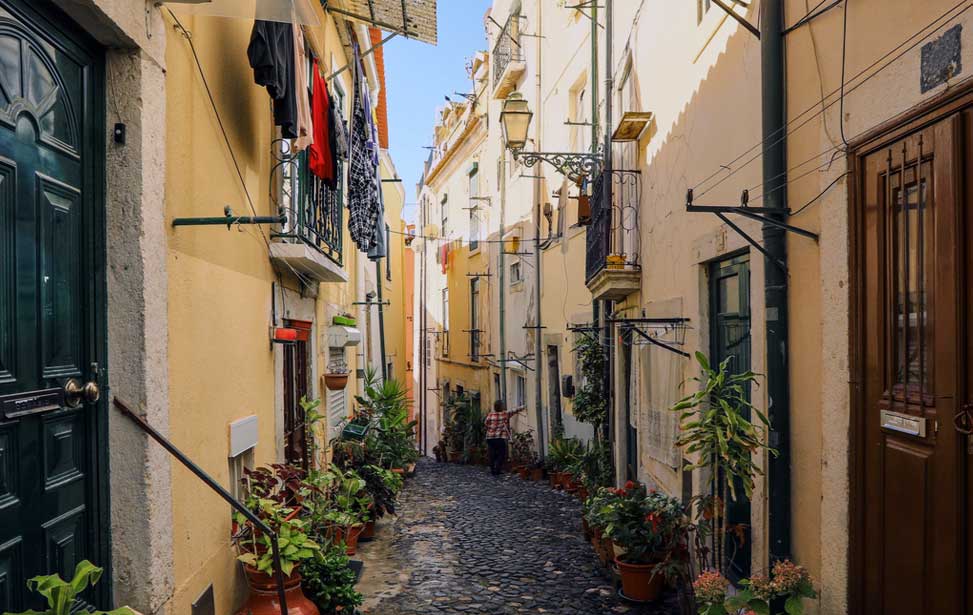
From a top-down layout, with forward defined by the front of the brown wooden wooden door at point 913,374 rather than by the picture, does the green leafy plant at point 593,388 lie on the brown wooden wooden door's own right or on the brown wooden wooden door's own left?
on the brown wooden wooden door's own right

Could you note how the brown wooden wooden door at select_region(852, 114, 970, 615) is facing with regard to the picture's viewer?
facing the viewer and to the left of the viewer

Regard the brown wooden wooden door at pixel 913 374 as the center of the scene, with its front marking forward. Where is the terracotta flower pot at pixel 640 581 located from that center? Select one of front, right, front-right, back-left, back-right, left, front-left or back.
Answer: right

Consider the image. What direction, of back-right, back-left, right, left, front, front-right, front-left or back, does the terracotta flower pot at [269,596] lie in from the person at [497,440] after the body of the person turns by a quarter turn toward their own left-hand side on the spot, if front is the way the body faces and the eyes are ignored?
left

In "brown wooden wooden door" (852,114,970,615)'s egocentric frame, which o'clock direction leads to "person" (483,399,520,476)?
The person is roughly at 3 o'clock from the brown wooden wooden door.

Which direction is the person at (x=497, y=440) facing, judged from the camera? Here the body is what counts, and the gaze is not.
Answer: away from the camera

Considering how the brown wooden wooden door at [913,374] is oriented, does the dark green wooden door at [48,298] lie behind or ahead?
ahead

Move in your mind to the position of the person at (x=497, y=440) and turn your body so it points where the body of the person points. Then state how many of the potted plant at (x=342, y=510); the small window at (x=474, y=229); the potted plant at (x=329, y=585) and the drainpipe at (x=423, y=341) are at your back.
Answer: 2

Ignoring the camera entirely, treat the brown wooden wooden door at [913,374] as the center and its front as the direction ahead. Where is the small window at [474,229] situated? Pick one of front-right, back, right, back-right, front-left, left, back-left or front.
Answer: right

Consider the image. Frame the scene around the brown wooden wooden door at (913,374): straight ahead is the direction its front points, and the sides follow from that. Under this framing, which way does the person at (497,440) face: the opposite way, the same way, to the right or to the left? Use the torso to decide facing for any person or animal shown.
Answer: to the right

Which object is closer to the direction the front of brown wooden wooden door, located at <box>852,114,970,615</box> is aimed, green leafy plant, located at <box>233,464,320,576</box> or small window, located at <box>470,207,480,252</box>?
the green leafy plant

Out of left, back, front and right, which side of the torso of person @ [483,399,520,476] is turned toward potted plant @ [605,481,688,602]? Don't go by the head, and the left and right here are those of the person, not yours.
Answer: back
